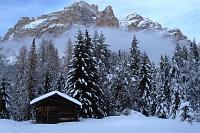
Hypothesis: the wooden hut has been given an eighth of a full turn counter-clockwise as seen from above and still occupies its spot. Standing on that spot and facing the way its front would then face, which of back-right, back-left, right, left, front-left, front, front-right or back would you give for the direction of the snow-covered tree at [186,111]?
front

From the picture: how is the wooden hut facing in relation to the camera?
toward the camera
